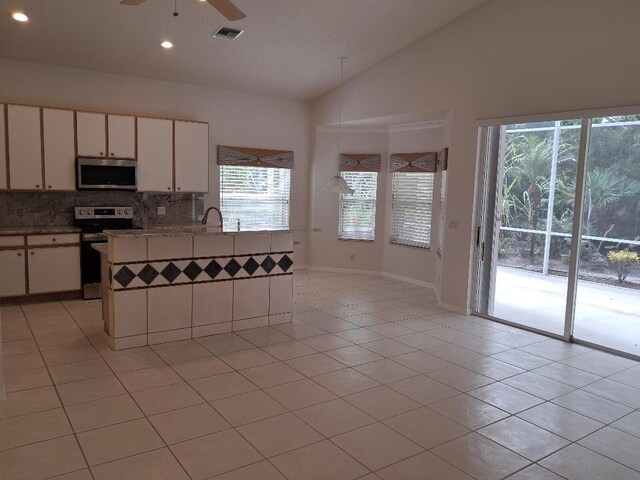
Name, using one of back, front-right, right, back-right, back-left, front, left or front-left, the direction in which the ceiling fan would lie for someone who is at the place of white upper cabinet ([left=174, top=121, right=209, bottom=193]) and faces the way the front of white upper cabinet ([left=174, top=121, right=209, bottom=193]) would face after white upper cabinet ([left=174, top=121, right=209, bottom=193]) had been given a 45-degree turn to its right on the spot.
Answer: front-left

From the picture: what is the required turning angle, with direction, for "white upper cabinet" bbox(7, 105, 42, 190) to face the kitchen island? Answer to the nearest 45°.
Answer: approximately 45° to its left

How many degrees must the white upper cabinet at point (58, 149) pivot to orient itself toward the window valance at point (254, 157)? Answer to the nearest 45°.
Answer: approximately 90° to its left

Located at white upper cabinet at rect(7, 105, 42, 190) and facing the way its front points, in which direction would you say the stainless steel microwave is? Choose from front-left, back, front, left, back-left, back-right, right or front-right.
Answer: left

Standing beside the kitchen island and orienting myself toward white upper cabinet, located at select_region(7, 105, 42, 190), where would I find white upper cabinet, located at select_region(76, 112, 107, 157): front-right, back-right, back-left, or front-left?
front-right

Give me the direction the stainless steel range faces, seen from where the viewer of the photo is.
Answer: facing the viewer

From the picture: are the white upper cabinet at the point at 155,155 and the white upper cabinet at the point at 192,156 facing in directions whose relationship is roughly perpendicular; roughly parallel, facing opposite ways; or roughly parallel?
roughly parallel

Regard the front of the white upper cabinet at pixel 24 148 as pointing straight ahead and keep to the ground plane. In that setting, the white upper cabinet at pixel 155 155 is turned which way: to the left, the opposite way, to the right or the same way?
the same way

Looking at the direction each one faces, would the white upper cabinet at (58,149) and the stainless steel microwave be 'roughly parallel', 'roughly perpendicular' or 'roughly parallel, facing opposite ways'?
roughly parallel

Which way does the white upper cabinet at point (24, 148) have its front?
toward the camera

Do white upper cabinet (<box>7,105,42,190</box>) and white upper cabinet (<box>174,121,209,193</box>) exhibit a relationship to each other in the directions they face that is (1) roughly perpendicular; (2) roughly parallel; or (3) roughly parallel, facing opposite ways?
roughly parallel

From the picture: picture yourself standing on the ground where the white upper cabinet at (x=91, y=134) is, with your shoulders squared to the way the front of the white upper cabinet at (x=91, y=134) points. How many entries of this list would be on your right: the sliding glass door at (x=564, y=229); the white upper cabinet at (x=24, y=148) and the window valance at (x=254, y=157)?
1

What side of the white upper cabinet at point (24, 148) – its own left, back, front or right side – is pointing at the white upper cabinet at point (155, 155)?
left

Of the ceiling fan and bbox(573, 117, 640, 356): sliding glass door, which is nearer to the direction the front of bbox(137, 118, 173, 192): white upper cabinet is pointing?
the ceiling fan

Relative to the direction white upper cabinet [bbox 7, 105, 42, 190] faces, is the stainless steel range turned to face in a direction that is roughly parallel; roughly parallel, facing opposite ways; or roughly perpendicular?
roughly parallel

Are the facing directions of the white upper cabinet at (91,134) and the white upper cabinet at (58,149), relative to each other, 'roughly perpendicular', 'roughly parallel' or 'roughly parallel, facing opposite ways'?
roughly parallel

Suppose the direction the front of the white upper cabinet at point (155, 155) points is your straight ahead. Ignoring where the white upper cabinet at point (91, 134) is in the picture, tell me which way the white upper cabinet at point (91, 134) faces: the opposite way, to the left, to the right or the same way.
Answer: the same way

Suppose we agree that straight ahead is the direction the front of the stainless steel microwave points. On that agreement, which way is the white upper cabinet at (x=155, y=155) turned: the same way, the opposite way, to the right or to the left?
the same way
